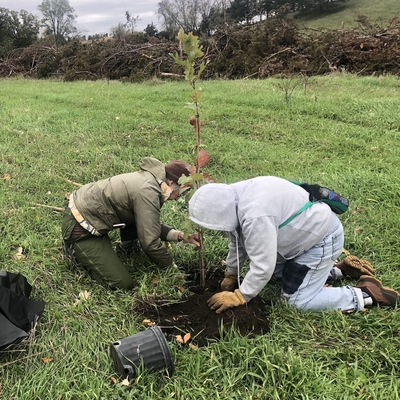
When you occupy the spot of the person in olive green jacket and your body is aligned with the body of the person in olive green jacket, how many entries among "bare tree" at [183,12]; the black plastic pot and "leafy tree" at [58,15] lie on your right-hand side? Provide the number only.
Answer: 1

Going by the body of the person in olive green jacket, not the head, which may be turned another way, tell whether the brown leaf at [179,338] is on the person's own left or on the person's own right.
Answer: on the person's own right

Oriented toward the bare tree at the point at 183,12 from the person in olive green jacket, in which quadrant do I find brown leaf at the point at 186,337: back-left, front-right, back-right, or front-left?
back-right

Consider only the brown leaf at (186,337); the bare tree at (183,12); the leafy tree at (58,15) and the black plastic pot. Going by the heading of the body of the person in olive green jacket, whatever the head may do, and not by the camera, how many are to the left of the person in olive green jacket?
2

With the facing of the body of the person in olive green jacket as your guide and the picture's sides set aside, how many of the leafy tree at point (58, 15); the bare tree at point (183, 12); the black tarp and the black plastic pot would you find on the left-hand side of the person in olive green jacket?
2

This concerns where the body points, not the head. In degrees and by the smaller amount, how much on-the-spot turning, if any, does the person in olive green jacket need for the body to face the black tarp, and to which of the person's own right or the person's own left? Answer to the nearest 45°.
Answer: approximately 135° to the person's own right

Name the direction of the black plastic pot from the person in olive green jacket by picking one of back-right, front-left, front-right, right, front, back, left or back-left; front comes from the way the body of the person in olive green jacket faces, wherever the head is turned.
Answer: right

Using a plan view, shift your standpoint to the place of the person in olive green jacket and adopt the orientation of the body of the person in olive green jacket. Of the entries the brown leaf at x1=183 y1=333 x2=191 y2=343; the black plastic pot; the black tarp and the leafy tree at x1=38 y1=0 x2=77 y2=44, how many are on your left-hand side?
1

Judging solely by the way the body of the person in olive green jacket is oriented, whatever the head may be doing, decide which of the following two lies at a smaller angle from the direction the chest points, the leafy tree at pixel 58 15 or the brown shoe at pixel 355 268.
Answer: the brown shoe

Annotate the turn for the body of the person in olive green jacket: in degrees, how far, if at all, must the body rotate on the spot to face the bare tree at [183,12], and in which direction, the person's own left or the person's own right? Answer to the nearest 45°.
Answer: approximately 90° to the person's own left

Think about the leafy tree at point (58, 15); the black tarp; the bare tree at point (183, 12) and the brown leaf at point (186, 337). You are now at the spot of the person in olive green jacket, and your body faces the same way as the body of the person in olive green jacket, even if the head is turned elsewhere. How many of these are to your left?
2

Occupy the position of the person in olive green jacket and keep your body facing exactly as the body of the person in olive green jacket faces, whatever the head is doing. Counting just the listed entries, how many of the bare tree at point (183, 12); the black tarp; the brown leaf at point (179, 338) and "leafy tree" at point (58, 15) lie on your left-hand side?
2

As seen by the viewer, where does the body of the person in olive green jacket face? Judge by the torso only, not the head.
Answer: to the viewer's right

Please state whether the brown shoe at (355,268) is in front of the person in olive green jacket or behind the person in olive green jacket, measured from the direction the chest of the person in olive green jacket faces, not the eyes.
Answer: in front
